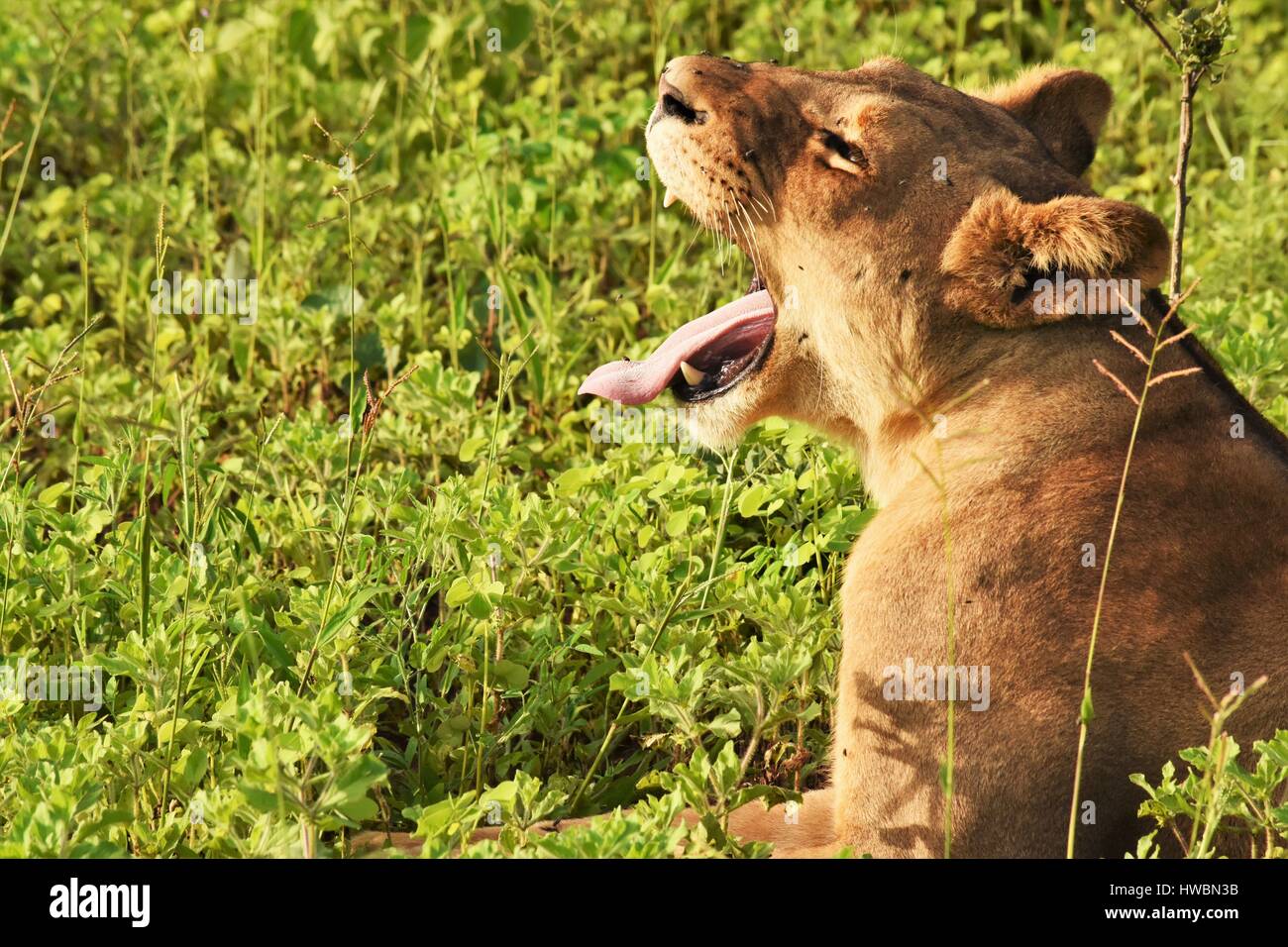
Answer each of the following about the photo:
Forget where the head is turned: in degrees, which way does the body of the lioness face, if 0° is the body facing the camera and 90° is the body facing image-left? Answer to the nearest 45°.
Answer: approximately 90°

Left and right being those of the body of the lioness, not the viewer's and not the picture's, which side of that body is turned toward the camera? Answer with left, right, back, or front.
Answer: left
